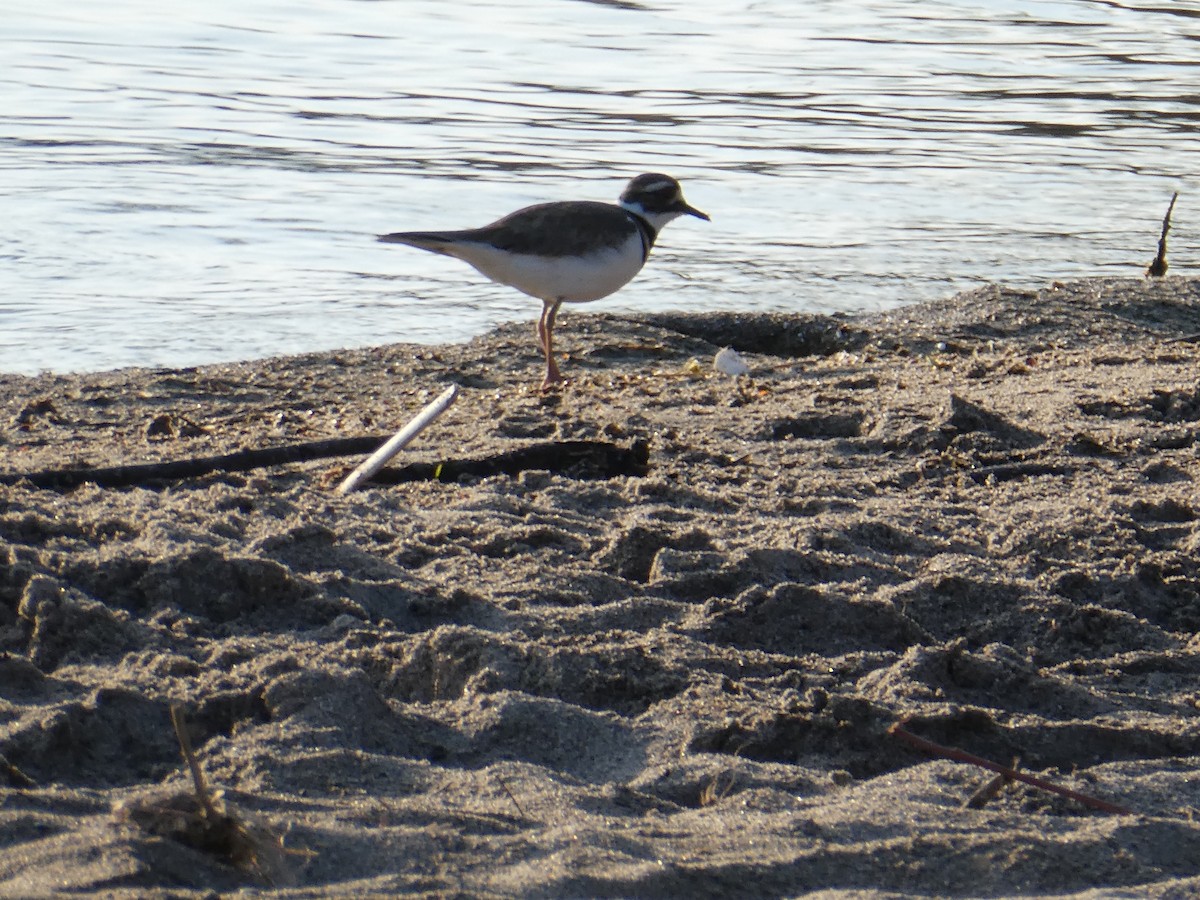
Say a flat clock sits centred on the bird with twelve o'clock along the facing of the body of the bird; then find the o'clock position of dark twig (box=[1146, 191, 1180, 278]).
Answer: The dark twig is roughly at 11 o'clock from the bird.

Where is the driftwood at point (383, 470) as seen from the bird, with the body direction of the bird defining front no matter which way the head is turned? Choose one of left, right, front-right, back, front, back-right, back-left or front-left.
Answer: right

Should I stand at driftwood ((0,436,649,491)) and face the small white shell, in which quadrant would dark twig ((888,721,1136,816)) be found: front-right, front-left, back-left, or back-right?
back-right

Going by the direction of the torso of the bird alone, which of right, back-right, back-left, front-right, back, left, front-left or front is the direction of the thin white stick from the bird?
right

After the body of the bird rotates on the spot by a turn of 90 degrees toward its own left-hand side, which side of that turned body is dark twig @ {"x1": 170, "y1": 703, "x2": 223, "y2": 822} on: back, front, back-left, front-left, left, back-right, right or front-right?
back

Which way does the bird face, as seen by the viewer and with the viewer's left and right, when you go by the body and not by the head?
facing to the right of the viewer

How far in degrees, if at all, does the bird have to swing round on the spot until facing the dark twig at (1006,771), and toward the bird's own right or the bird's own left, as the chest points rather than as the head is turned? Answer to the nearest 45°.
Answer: approximately 90° to the bird's own right
